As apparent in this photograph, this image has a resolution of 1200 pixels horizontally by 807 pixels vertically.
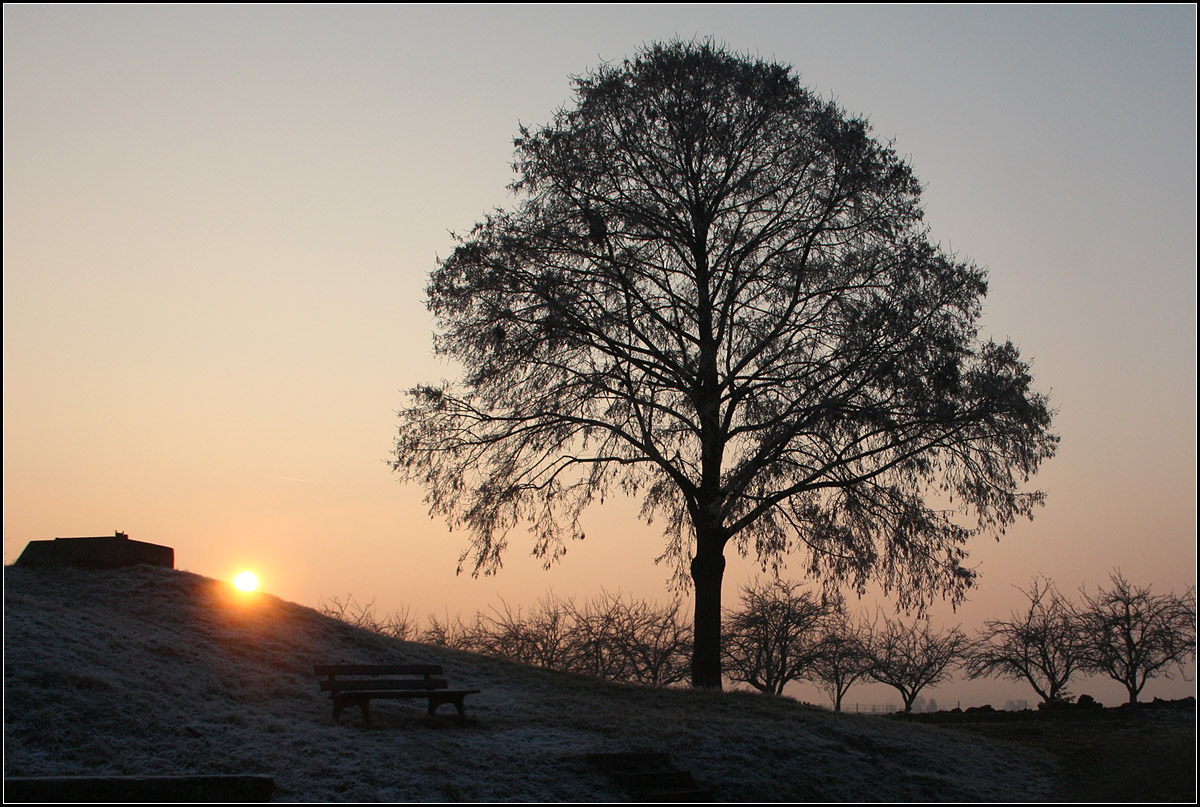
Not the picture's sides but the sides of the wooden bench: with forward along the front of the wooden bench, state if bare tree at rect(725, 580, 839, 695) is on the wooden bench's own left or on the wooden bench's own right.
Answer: on the wooden bench's own left

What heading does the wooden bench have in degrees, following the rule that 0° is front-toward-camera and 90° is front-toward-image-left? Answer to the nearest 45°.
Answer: approximately 315°

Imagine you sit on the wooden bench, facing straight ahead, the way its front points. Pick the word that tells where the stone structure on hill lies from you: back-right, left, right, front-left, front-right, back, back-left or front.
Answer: back
